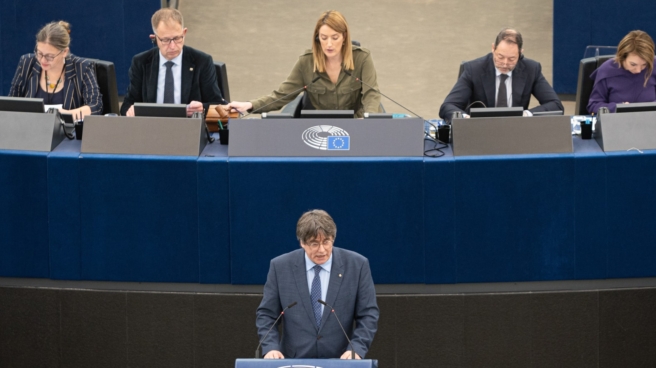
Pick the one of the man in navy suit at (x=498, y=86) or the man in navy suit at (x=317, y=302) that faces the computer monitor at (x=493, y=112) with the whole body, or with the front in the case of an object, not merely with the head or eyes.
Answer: the man in navy suit at (x=498, y=86)

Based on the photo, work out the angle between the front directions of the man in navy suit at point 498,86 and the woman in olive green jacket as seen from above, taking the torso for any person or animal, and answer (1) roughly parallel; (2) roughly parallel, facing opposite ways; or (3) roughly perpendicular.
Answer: roughly parallel

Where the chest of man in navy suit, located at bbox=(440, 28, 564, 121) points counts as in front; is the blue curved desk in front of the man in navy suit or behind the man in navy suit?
in front

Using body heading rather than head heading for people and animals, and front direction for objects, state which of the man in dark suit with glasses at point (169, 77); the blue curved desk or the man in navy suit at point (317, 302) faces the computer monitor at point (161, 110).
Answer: the man in dark suit with glasses

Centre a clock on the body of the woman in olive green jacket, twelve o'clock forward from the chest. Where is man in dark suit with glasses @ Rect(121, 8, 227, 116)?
The man in dark suit with glasses is roughly at 3 o'clock from the woman in olive green jacket.

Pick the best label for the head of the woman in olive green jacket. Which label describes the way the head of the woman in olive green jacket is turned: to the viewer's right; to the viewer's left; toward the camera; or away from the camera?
toward the camera

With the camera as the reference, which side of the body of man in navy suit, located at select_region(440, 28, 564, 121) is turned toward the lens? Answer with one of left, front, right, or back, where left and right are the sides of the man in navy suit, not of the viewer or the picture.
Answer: front

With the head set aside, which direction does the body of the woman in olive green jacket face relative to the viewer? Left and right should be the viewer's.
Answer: facing the viewer

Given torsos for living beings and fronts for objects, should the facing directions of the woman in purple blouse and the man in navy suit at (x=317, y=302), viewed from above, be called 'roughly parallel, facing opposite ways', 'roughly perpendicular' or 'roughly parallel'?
roughly parallel

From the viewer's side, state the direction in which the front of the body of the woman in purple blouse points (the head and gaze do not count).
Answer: toward the camera

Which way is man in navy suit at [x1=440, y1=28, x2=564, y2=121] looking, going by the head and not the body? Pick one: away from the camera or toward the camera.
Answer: toward the camera

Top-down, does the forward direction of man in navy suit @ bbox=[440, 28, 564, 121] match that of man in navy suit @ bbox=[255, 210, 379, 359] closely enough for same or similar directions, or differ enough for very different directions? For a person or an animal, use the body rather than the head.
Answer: same or similar directions

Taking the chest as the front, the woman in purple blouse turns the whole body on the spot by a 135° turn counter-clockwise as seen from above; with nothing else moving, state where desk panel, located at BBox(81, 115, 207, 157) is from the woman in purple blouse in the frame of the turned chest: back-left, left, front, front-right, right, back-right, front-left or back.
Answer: back

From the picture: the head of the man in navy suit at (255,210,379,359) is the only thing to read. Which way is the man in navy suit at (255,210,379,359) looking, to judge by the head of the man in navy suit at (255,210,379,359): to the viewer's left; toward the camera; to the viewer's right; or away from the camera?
toward the camera

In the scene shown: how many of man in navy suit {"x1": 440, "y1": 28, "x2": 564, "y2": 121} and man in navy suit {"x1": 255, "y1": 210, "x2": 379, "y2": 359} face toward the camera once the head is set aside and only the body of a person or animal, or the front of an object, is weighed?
2

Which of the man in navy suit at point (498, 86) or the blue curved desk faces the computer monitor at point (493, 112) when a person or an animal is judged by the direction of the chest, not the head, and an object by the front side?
the man in navy suit

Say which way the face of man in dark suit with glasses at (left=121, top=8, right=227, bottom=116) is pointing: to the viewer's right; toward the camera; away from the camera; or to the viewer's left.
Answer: toward the camera

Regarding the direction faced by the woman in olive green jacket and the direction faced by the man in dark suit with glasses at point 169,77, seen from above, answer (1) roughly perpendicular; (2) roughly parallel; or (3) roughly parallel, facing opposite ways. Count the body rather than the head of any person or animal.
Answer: roughly parallel

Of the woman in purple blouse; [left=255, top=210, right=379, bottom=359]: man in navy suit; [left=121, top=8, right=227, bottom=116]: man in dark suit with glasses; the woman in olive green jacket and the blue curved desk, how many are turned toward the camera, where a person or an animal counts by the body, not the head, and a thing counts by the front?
5

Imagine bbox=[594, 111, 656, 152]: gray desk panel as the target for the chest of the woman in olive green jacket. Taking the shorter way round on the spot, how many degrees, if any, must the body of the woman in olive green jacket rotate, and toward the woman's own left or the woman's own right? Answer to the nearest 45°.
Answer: approximately 45° to the woman's own left
